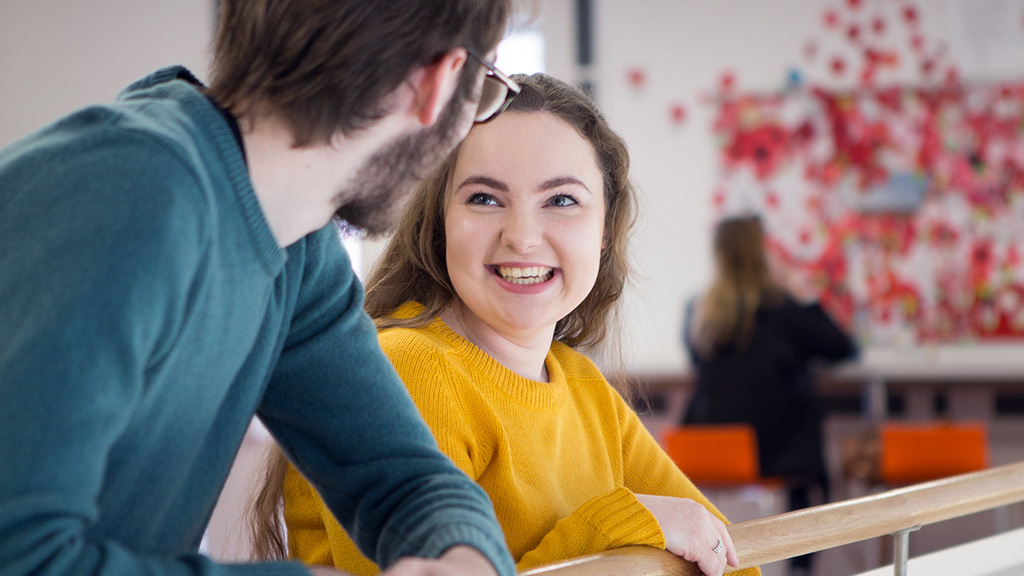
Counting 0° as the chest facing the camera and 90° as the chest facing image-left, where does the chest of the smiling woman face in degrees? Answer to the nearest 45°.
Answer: approximately 315°

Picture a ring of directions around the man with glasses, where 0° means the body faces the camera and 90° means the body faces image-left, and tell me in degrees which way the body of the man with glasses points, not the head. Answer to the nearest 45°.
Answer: approximately 270°

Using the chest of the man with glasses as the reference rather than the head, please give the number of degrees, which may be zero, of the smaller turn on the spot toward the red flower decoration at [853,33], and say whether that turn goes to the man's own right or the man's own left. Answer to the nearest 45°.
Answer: approximately 45° to the man's own left

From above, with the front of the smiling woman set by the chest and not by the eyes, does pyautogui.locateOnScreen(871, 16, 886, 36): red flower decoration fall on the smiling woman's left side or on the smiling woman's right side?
on the smiling woman's left side

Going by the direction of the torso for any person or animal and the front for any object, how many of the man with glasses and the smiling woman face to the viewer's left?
0

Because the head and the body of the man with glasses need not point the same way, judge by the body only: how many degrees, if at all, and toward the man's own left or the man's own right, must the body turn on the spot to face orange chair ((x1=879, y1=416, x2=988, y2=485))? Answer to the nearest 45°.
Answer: approximately 45° to the man's own left

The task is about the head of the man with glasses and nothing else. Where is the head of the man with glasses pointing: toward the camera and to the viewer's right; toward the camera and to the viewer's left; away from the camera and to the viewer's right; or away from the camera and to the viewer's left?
away from the camera and to the viewer's right

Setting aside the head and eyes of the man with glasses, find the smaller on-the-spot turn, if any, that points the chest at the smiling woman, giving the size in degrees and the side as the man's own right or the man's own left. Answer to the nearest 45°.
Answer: approximately 45° to the man's own left

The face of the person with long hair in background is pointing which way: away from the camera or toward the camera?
away from the camera

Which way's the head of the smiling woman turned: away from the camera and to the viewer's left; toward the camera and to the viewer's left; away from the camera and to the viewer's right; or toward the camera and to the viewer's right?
toward the camera and to the viewer's left
